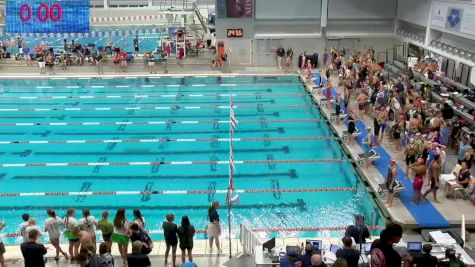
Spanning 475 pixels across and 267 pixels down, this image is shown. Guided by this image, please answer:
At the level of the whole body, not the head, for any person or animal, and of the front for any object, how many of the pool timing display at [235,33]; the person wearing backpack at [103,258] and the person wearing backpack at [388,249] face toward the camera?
1

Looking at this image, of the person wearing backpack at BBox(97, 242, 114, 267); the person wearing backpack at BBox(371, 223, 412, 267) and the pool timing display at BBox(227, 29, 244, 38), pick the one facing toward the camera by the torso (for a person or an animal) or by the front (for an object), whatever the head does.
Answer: the pool timing display

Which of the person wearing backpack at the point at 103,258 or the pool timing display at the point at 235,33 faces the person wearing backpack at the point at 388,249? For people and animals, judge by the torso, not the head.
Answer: the pool timing display

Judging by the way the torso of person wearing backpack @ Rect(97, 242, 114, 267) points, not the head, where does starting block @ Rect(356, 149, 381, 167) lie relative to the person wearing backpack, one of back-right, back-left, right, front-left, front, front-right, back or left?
front-right

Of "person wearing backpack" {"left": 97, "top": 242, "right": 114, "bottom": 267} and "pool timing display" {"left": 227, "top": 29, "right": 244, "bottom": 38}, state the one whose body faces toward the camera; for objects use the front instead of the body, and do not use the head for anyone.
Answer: the pool timing display

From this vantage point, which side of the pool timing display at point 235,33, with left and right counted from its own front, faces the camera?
front

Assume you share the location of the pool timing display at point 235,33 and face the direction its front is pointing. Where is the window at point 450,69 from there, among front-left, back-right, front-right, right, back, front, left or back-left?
front-left

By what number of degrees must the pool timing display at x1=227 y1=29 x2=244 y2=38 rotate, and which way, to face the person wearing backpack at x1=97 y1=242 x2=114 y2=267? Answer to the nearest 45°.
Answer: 0° — it already faces them

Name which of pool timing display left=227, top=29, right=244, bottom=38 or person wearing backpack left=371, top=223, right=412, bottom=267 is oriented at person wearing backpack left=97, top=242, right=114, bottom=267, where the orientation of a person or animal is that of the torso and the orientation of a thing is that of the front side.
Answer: the pool timing display

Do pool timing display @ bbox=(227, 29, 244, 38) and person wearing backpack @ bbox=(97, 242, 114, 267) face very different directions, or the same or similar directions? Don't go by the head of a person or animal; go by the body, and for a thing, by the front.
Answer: very different directions

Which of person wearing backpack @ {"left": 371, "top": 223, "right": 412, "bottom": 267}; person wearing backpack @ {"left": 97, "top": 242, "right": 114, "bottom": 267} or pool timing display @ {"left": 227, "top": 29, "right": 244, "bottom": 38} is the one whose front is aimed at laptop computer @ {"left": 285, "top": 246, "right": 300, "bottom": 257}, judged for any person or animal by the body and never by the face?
the pool timing display

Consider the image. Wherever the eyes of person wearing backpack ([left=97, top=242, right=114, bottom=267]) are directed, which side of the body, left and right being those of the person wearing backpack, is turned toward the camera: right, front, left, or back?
back
